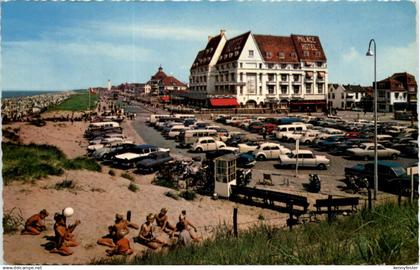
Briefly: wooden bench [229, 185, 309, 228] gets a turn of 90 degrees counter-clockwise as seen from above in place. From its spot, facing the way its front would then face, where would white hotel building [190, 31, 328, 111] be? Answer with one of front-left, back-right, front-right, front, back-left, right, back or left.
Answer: back-left

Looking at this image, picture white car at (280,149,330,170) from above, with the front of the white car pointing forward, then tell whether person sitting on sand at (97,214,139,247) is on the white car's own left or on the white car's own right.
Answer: on the white car's own right

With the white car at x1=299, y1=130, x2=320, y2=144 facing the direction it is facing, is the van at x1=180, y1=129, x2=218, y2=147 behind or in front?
in front

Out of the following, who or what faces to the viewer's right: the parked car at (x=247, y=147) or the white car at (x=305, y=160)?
the white car

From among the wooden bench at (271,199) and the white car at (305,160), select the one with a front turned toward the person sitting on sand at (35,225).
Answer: the wooden bench
